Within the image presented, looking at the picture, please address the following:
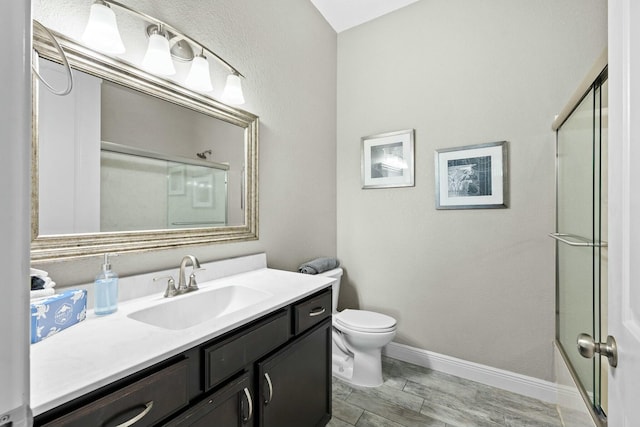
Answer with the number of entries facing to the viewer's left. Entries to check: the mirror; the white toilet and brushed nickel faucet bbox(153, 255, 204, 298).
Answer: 0

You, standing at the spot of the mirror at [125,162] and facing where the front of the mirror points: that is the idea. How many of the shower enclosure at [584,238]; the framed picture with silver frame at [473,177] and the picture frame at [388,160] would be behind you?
0

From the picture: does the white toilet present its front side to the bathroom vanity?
no

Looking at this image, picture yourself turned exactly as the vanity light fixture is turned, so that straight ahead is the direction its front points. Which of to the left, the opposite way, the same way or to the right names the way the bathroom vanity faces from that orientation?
the same way

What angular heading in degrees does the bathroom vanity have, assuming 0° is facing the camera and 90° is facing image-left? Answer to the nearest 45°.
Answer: approximately 315°

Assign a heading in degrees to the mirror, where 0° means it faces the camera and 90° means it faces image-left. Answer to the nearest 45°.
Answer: approximately 315°

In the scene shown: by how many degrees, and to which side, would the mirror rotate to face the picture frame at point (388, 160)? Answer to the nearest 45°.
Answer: approximately 45° to its left

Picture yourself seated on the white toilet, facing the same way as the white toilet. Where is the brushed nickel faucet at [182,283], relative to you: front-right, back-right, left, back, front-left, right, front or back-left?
right

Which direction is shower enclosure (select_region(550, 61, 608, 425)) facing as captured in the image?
to the viewer's left

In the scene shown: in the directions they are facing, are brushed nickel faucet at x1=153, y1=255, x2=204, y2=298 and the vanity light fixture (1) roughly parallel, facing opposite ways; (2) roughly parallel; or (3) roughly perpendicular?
roughly parallel

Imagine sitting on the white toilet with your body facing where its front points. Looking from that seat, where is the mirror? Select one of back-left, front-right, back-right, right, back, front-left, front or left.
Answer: right

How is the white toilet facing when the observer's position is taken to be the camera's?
facing the viewer and to the right of the viewer

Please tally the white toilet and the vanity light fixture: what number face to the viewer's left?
0

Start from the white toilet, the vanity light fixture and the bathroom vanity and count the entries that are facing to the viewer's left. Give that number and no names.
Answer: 0
